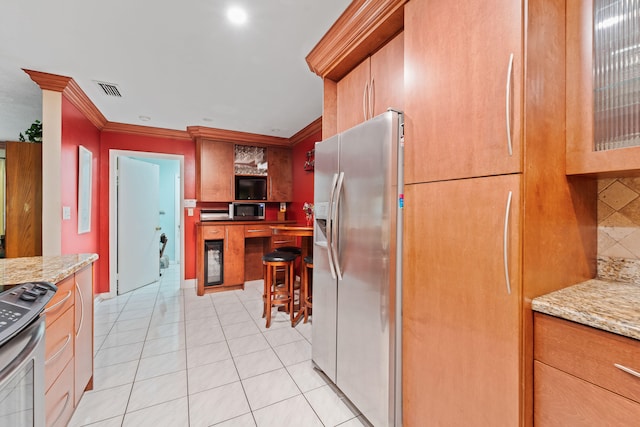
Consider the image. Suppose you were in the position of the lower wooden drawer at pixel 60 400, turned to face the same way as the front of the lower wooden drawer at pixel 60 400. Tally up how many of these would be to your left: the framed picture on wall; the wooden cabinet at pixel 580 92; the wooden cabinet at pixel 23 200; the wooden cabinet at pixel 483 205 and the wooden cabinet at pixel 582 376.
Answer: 2

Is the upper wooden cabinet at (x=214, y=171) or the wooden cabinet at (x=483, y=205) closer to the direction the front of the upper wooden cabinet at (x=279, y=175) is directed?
the wooden cabinet

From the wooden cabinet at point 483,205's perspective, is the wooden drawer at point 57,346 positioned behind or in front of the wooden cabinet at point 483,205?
in front

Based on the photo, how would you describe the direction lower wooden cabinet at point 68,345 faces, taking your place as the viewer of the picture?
facing to the right of the viewer

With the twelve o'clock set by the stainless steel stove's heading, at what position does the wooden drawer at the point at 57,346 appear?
The wooden drawer is roughly at 8 o'clock from the stainless steel stove.

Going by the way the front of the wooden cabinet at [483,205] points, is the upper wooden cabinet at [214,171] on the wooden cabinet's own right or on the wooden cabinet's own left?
on the wooden cabinet's own right

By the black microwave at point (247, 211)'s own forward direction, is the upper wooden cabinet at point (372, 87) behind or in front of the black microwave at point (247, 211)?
in front

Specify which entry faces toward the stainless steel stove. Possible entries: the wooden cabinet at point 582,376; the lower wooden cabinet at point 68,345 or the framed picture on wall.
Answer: the wooden cabinet

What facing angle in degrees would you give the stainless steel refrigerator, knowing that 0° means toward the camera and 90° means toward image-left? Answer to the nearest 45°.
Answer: approximately 45°

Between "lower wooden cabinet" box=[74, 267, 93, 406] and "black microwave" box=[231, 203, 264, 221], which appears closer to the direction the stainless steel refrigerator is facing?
the lower wooden cabinet

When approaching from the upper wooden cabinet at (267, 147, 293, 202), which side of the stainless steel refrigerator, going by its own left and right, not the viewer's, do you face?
right

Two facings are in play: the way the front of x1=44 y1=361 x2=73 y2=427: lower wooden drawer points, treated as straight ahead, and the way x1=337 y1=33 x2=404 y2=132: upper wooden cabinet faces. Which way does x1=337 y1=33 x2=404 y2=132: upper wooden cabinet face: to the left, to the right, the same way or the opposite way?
the opposite way

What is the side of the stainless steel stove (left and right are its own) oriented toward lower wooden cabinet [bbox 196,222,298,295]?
left

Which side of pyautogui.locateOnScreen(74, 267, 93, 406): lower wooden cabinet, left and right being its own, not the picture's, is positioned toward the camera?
right
